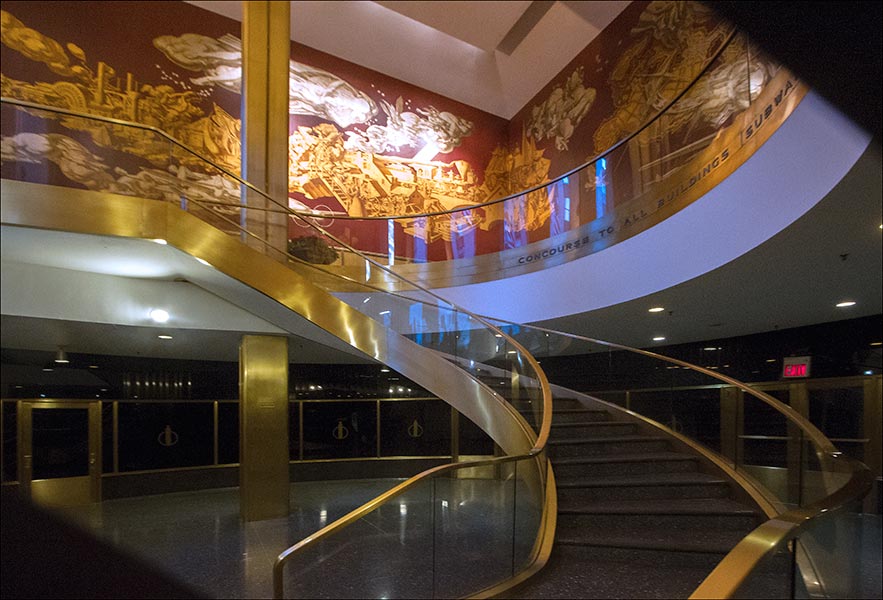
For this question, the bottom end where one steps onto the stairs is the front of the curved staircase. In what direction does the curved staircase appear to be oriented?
toward the camera

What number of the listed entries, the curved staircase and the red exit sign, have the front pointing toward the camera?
2

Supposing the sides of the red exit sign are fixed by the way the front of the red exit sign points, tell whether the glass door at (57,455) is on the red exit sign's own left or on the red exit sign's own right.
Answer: on the red exit sign's own right

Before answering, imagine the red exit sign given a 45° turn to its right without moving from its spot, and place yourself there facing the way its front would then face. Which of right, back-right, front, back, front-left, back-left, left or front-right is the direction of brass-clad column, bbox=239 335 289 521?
front

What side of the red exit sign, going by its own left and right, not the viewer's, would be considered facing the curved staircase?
front

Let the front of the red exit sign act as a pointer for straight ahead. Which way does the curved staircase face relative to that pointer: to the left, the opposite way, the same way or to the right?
the same way

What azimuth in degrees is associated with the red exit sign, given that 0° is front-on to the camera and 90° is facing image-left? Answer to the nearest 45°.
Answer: approximately 0°

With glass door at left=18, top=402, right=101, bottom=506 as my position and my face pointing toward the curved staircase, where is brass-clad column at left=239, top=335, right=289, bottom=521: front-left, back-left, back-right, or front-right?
front-left

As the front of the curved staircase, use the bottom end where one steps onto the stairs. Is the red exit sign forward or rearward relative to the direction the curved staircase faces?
rearward
